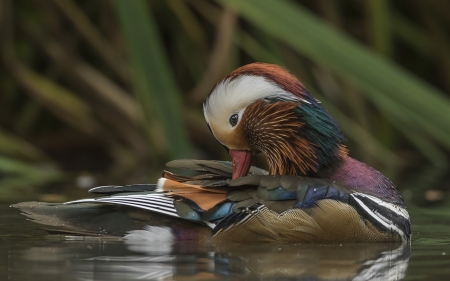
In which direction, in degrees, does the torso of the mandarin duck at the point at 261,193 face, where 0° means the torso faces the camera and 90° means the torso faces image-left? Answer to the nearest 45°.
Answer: approximately 270°

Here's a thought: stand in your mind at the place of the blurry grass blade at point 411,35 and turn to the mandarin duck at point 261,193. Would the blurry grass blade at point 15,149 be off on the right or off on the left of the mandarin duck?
right

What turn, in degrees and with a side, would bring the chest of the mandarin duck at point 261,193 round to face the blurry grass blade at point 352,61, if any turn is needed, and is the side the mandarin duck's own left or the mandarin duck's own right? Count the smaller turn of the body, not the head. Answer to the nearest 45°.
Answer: approximately 45° to the mandarin duck's own left

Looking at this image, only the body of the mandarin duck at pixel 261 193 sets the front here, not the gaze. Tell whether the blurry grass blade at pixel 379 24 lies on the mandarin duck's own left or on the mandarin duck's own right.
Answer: on the mandarin duck's own left

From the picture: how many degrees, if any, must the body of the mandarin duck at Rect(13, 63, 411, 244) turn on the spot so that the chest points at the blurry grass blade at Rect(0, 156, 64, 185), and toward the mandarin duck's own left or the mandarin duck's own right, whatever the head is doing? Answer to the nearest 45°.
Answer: approximately 135° to the mandarin duck's own left

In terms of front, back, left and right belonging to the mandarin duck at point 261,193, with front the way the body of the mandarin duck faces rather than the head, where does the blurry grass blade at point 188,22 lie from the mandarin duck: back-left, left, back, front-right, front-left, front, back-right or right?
left

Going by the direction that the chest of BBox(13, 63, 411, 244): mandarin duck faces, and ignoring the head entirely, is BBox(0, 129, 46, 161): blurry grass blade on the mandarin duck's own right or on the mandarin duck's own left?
on the mandarin duck's own left

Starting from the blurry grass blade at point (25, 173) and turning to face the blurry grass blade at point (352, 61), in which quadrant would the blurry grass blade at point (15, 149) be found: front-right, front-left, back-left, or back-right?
back-left
